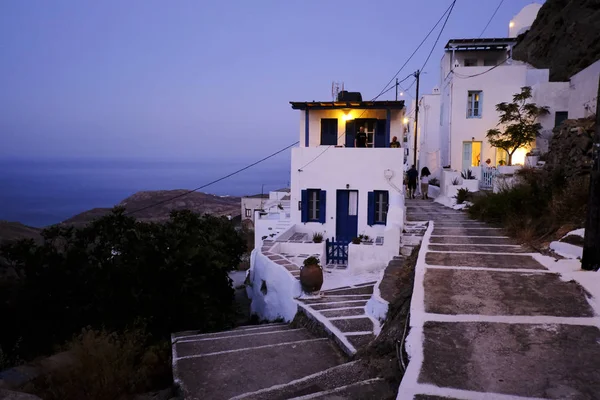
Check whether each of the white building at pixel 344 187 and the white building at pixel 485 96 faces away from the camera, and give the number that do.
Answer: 0

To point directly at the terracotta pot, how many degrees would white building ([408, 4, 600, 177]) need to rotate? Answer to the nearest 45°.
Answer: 0° — it already faces it

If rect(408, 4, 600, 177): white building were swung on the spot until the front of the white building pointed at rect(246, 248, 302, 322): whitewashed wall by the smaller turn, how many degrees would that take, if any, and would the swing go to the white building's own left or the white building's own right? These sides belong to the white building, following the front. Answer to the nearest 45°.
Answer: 0° — it already faces it

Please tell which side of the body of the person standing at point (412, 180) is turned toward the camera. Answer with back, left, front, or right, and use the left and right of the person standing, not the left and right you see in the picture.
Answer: back

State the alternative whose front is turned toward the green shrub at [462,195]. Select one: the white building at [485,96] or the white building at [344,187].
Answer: the white building at [485,96]

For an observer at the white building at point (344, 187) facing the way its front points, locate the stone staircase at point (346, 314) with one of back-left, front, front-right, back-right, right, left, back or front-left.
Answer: front

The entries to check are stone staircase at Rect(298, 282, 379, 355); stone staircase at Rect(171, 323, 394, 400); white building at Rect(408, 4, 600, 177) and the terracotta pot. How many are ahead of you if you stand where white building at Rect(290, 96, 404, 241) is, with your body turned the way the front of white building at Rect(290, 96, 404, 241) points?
3

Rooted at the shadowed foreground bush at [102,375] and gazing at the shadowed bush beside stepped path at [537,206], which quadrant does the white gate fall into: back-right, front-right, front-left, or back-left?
front-left

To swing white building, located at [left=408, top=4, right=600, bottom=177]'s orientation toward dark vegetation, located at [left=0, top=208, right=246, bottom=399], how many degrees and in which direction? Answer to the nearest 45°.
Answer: approximately 45° to its right

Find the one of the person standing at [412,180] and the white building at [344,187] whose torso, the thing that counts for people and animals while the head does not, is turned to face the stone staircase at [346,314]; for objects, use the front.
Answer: the white building

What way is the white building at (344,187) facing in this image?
toward the camera

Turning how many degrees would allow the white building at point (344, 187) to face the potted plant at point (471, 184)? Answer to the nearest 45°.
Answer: approximately 90° to its left

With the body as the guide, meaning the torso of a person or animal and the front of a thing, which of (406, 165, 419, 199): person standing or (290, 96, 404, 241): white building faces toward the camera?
the white building

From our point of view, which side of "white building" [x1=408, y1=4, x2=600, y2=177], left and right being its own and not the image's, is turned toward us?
front
